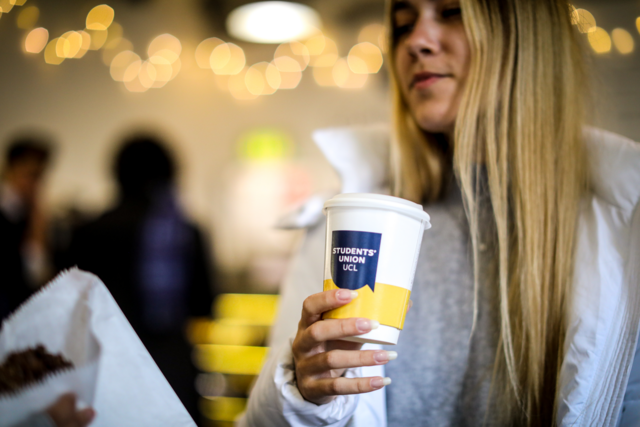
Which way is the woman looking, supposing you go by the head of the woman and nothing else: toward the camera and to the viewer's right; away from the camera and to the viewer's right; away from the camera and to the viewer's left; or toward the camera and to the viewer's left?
toward the camera and to the viewer's left

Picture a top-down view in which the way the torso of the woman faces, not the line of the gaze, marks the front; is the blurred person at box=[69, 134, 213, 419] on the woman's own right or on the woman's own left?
on the woman's own right

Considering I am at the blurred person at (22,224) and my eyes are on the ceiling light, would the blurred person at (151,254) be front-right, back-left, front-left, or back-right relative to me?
front-right

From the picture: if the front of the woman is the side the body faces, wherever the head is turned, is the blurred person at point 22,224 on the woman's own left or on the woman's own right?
on the woman's own right
